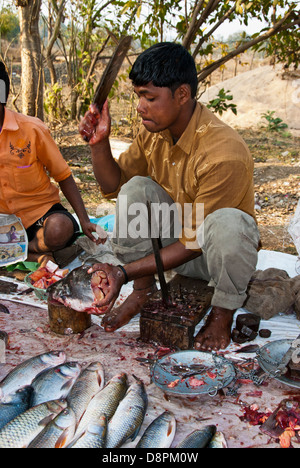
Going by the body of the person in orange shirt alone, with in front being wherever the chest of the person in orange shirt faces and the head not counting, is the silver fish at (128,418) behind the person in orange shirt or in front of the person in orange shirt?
in front

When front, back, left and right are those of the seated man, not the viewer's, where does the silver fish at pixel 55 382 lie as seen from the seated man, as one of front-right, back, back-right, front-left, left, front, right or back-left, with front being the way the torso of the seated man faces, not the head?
front

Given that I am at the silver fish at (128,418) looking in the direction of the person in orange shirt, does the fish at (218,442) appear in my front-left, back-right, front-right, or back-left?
back-right

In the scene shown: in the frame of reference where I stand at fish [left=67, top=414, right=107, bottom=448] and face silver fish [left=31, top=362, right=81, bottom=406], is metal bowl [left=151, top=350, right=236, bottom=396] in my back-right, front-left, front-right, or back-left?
front-right

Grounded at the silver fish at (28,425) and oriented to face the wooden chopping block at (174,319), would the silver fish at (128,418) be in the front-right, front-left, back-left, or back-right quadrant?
front-right

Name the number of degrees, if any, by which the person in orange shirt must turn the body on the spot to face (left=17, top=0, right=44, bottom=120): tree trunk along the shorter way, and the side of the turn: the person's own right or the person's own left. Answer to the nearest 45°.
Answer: approximately 180°

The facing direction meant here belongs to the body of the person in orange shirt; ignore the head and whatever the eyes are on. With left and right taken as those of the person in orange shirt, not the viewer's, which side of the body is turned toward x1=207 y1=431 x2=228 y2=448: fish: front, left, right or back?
front

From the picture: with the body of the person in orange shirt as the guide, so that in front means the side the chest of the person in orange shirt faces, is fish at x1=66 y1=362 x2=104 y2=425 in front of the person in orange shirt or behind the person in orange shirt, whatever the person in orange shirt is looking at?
in front

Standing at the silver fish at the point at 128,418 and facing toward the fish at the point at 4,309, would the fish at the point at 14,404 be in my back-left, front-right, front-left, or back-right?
front-left

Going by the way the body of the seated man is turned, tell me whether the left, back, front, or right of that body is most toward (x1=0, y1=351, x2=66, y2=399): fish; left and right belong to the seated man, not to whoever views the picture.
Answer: front

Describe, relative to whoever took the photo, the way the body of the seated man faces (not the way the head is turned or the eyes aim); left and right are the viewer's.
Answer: facing the viewer and to the left of the viewer

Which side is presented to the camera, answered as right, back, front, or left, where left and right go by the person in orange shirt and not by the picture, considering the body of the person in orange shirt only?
front
